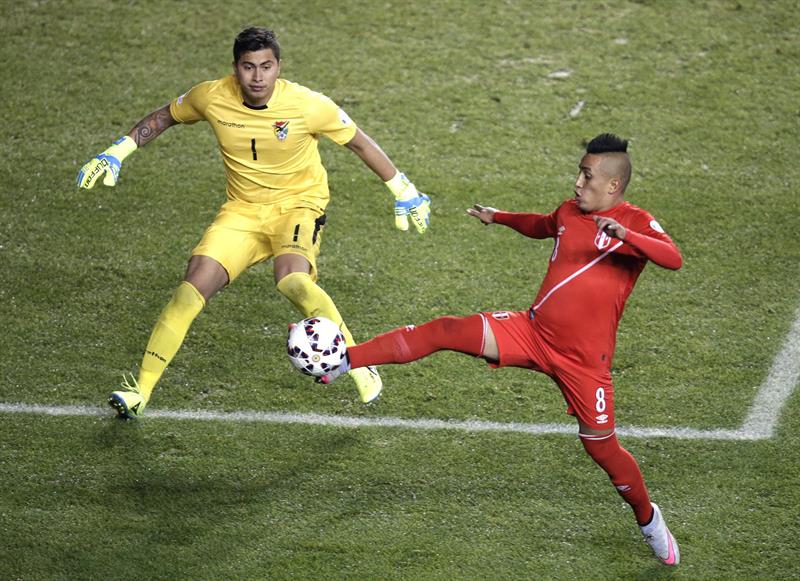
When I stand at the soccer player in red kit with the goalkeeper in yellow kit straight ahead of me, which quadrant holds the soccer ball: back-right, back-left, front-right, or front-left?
front-left

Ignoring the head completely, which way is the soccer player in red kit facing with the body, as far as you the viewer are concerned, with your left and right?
facing the viewer and to the left of the viewer

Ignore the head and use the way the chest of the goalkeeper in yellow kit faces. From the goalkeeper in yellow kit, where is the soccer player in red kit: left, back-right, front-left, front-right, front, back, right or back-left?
front-left

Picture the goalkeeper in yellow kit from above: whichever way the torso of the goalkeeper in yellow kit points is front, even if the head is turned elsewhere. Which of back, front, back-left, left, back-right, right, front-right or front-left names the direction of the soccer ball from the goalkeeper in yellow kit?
front

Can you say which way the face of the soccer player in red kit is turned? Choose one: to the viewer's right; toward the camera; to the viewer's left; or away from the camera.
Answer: to the viewer's left

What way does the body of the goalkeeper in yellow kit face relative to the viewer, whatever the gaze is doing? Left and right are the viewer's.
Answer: facing the viewer

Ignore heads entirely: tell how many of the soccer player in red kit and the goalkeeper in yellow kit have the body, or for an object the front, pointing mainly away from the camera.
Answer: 0

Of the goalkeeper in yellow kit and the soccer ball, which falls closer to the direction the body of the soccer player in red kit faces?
the soccer ball

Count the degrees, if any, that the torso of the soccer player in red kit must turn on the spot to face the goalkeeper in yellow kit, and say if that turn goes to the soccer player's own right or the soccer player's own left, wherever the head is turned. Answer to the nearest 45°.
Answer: approximately 90° to the soccer player's own right
